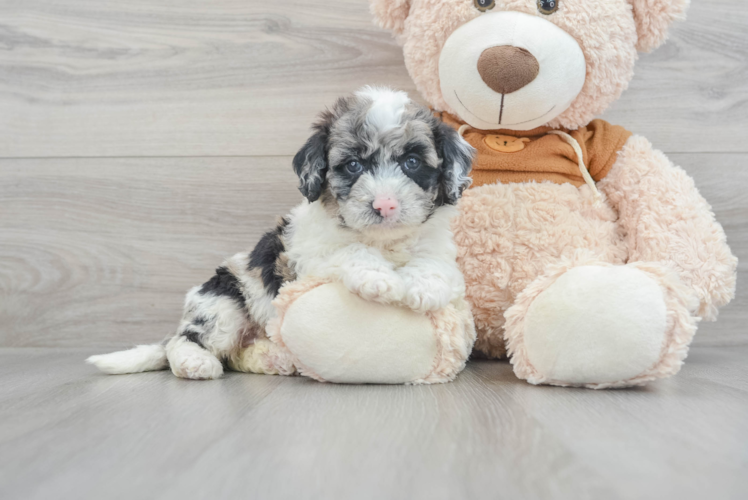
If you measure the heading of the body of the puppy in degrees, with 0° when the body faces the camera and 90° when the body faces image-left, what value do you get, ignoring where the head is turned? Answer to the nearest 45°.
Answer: approximately 315°

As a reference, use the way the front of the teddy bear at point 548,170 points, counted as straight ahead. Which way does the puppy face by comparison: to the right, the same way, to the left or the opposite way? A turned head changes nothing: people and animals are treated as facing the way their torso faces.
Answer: to the left

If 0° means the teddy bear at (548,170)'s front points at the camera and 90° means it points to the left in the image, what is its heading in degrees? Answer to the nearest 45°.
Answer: approximately 0°
